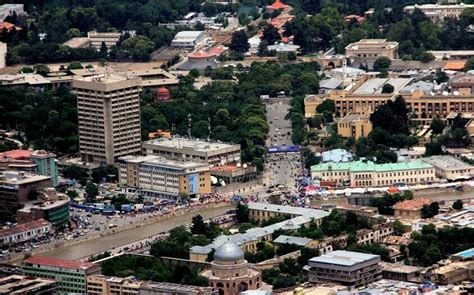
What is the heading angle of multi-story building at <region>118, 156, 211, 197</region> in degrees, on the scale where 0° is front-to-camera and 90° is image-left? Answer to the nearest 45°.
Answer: approximately 45°

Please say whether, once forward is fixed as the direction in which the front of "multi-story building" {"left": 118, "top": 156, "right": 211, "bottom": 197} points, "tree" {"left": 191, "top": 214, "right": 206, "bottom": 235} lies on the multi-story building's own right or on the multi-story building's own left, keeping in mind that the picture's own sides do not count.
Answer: on the multi-story building's own left

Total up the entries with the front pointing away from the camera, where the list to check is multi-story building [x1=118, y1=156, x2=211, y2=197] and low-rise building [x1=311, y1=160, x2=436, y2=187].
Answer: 0

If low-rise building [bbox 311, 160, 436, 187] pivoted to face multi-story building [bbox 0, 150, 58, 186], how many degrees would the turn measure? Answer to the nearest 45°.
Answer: approximately 90° to its right

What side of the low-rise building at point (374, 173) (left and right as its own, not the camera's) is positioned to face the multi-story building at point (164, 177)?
right

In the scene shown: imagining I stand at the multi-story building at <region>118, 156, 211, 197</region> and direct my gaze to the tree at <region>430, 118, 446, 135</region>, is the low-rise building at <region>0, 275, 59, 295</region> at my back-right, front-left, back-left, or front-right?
back-right

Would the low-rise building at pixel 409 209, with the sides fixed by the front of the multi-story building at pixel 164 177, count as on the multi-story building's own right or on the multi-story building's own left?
on the multi-story building's own left

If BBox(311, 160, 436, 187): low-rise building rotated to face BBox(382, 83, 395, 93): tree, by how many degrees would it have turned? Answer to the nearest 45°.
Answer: approximately 180°

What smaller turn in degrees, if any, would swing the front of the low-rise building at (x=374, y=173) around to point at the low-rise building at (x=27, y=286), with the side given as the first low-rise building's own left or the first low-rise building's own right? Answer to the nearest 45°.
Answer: approximately 45° to the first low-rise building's own right

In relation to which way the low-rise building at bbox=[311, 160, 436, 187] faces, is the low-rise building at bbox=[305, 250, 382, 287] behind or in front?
in front

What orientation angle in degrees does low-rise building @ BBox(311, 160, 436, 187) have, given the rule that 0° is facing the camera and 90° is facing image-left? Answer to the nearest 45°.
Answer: approximately 0°

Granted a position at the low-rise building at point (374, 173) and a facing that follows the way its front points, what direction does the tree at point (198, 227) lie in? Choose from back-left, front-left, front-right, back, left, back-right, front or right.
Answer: front-right

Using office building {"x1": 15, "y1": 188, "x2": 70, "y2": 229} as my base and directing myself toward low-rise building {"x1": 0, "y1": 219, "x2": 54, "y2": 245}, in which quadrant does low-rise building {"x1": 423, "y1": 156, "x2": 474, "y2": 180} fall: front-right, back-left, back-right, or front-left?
back-left

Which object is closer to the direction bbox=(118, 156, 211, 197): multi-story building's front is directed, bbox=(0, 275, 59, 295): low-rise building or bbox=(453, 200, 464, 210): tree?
the low-rise building
